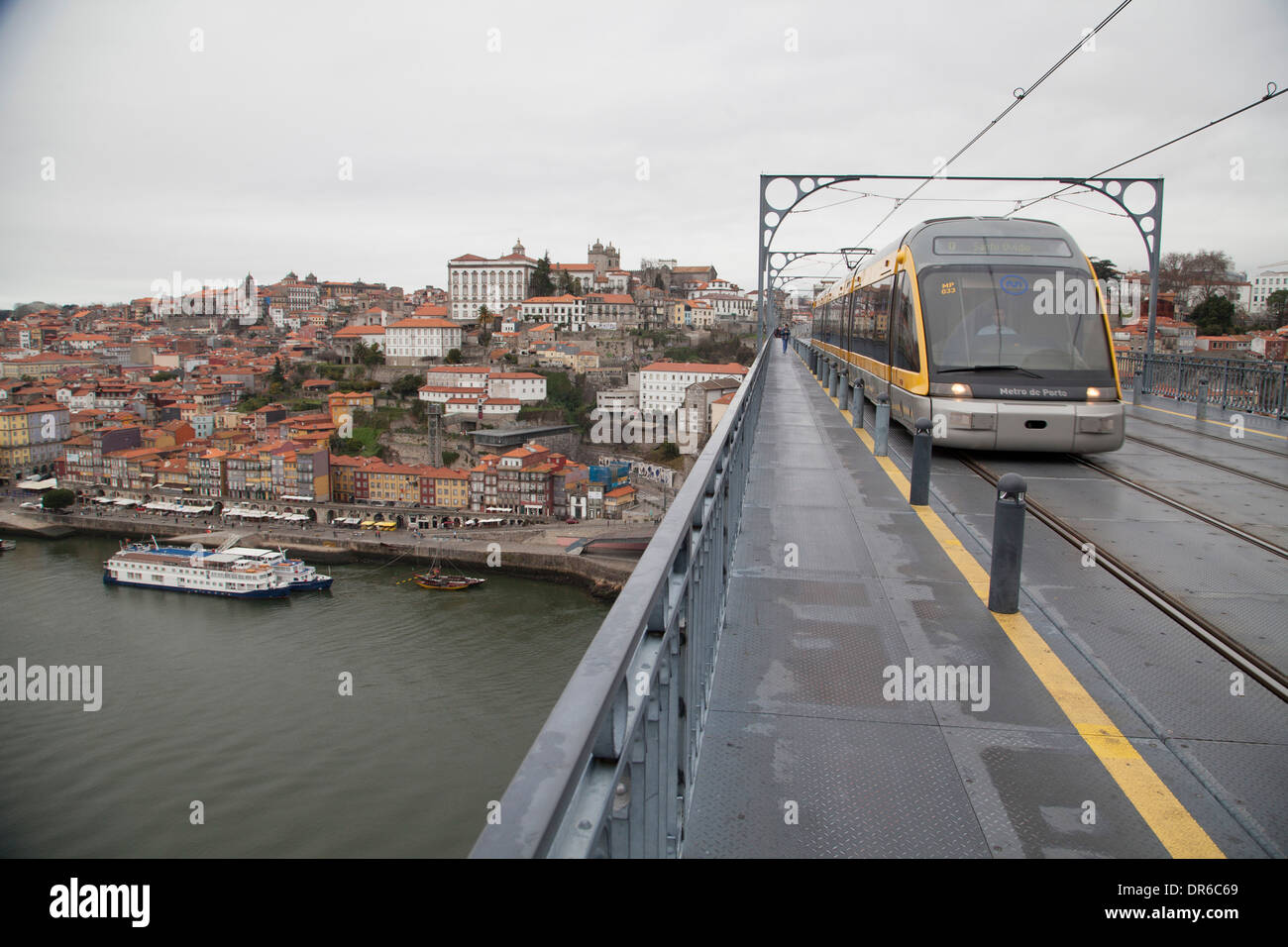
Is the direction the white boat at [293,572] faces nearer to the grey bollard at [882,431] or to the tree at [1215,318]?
the tree

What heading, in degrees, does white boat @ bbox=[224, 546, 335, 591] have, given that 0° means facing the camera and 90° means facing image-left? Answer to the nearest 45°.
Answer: approximately 270°

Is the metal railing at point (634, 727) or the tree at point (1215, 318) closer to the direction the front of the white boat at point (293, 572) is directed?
the tree

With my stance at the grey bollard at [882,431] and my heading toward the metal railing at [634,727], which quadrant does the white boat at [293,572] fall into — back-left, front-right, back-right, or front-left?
back-right

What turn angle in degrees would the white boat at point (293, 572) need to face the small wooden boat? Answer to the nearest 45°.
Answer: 0° — it already faces it

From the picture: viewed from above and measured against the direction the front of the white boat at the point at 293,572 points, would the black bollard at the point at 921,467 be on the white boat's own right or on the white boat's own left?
on the white boat's own right

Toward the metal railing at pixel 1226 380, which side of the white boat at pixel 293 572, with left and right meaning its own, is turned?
right

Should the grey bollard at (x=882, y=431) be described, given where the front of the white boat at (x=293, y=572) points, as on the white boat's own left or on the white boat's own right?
on the white boat's own right

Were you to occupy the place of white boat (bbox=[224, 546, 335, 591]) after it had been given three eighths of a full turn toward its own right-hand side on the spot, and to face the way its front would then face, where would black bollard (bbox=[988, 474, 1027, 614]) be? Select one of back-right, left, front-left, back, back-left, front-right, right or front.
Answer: front-left

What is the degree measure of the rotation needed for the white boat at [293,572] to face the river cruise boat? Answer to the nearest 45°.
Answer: approximately 180°

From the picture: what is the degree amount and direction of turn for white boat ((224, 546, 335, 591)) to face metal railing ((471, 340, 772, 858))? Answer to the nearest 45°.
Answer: approximately 90° to its right
